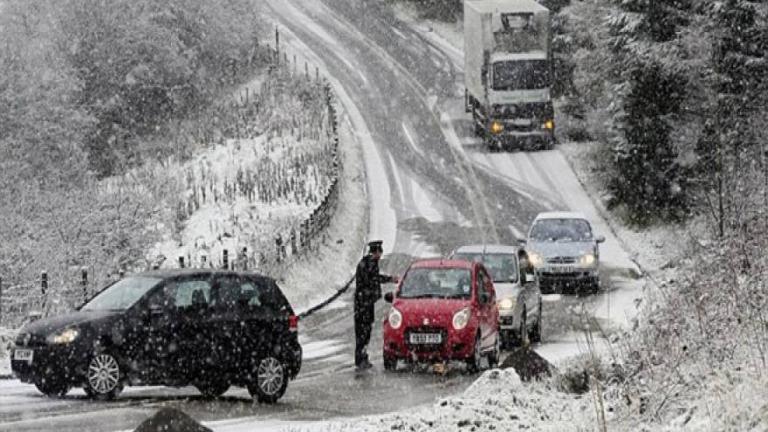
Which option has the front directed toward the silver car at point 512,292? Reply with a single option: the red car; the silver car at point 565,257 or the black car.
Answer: the silver car at point 565,257

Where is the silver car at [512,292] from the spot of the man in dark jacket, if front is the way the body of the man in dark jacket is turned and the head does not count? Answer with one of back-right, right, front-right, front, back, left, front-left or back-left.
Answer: front-left

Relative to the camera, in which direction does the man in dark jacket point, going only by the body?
to the viewer's right

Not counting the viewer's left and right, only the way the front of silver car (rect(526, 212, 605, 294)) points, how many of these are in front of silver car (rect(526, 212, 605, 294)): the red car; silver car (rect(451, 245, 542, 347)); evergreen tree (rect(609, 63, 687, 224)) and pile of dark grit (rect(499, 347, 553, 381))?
3

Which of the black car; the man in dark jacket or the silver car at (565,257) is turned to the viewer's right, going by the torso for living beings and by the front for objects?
the man in dark jacket

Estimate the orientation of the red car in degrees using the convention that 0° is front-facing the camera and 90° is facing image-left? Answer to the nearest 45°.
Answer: approximately 0°

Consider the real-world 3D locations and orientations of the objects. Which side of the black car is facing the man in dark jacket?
back

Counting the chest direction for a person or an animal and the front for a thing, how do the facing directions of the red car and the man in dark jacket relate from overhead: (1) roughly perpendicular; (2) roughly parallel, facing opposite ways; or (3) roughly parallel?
roughly perpendicular

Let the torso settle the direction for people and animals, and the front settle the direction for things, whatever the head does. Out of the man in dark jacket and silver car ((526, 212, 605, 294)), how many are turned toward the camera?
1

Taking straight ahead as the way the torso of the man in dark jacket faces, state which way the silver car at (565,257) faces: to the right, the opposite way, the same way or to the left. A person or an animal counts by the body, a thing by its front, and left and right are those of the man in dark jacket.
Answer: to the right

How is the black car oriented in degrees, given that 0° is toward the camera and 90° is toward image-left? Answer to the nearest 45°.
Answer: approximately 45°

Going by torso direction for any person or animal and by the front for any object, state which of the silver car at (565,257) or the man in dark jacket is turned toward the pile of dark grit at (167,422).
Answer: the silver car
